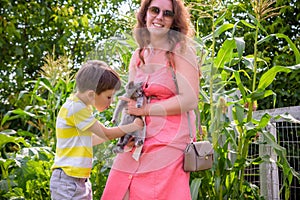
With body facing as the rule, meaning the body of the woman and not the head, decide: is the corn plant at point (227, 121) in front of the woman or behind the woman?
behind

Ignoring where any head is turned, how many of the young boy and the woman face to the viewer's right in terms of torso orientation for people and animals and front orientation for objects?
1

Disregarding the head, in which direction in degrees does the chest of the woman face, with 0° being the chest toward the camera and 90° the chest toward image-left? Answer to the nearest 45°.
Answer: approximately 45°

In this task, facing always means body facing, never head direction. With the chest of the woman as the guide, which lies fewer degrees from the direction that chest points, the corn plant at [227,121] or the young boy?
the young boy

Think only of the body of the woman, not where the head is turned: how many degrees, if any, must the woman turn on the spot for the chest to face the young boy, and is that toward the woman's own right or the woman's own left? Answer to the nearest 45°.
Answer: approximately 45° to the woman's own right

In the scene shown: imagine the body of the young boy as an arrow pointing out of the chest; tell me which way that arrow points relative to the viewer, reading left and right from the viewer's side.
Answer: facing to the right of the viewer

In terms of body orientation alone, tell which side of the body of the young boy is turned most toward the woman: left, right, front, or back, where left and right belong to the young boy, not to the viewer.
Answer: front

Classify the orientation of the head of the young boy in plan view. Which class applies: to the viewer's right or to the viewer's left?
to the viewer's right
